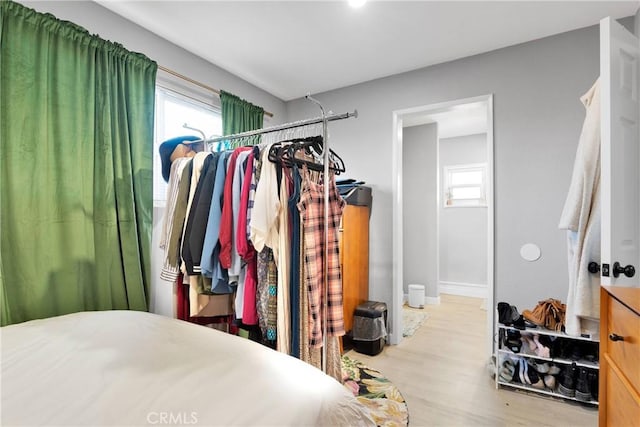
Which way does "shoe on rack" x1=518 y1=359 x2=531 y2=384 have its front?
toward the camera

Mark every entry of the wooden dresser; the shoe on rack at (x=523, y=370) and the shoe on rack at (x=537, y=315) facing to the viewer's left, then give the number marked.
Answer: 2

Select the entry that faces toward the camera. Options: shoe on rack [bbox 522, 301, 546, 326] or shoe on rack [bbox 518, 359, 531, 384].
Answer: shoe on rack [bbox 518, 359, 531, 384]

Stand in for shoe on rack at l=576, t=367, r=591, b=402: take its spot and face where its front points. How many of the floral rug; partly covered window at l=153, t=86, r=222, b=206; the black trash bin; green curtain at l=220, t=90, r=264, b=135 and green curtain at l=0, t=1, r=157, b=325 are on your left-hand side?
0

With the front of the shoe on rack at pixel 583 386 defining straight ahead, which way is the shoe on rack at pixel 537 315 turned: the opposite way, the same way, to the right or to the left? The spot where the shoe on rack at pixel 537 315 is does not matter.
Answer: to the right

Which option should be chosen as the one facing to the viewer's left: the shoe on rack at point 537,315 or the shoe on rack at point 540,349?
the shoe on rack at point 537,315

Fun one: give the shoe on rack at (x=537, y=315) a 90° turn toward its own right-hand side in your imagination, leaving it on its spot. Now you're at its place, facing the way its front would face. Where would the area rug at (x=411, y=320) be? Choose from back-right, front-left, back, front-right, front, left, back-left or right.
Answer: front-left

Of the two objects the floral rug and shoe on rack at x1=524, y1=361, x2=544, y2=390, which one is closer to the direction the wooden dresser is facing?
the floral rug

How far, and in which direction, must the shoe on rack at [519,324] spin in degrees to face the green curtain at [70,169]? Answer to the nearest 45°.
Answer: approximately 90° to its right

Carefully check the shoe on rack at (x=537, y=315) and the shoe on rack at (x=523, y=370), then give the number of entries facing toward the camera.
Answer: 1

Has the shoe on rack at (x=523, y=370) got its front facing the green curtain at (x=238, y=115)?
no

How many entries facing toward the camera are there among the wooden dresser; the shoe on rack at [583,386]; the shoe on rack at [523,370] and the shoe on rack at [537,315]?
2

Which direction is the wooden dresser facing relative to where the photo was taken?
to the viewer's left

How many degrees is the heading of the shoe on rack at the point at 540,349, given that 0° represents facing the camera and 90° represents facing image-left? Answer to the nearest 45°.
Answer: approximately 315°

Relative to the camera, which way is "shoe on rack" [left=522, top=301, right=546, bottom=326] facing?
to the viewer's left

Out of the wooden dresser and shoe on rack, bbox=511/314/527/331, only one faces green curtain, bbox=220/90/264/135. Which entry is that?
the wooden dresser
